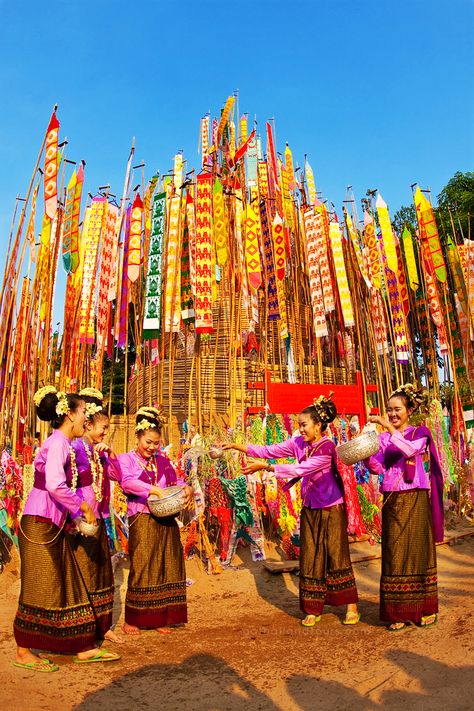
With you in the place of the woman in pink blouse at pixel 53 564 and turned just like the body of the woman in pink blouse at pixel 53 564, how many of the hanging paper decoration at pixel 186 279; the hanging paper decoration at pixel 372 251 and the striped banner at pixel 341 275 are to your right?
0

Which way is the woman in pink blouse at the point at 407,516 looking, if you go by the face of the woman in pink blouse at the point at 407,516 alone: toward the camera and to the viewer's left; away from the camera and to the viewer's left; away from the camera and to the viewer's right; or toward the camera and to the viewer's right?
toward the camera and to the viewer's left

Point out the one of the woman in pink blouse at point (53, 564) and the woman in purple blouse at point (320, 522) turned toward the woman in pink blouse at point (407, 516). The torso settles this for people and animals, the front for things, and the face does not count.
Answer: the woman in pink blouse at point (53, 564)

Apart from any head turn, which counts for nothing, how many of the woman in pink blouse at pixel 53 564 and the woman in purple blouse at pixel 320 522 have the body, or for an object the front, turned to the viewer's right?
1

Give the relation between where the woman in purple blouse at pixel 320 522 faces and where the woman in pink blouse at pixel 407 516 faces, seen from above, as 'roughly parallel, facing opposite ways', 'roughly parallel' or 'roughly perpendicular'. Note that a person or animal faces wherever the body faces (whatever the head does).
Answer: roughly parallel

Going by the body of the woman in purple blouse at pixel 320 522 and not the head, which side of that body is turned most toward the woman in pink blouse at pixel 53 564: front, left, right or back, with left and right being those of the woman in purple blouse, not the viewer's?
front

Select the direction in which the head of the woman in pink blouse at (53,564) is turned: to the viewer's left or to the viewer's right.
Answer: to the viewer's right

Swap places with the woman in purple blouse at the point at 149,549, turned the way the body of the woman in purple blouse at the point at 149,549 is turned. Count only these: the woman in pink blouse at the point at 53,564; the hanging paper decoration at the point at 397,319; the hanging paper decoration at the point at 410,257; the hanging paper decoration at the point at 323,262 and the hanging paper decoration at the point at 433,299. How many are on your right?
1

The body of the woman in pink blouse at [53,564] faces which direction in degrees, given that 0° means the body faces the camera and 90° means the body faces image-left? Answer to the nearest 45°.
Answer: approximately 270°

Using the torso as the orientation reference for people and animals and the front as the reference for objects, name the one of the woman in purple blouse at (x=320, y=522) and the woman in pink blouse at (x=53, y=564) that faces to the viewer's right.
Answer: the woman in pink blouse

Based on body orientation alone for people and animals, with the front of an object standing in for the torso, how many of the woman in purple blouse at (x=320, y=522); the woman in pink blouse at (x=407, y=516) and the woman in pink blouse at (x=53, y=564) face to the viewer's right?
1

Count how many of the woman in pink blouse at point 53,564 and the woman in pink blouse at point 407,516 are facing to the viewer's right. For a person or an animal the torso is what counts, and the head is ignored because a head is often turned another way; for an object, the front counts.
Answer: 1
